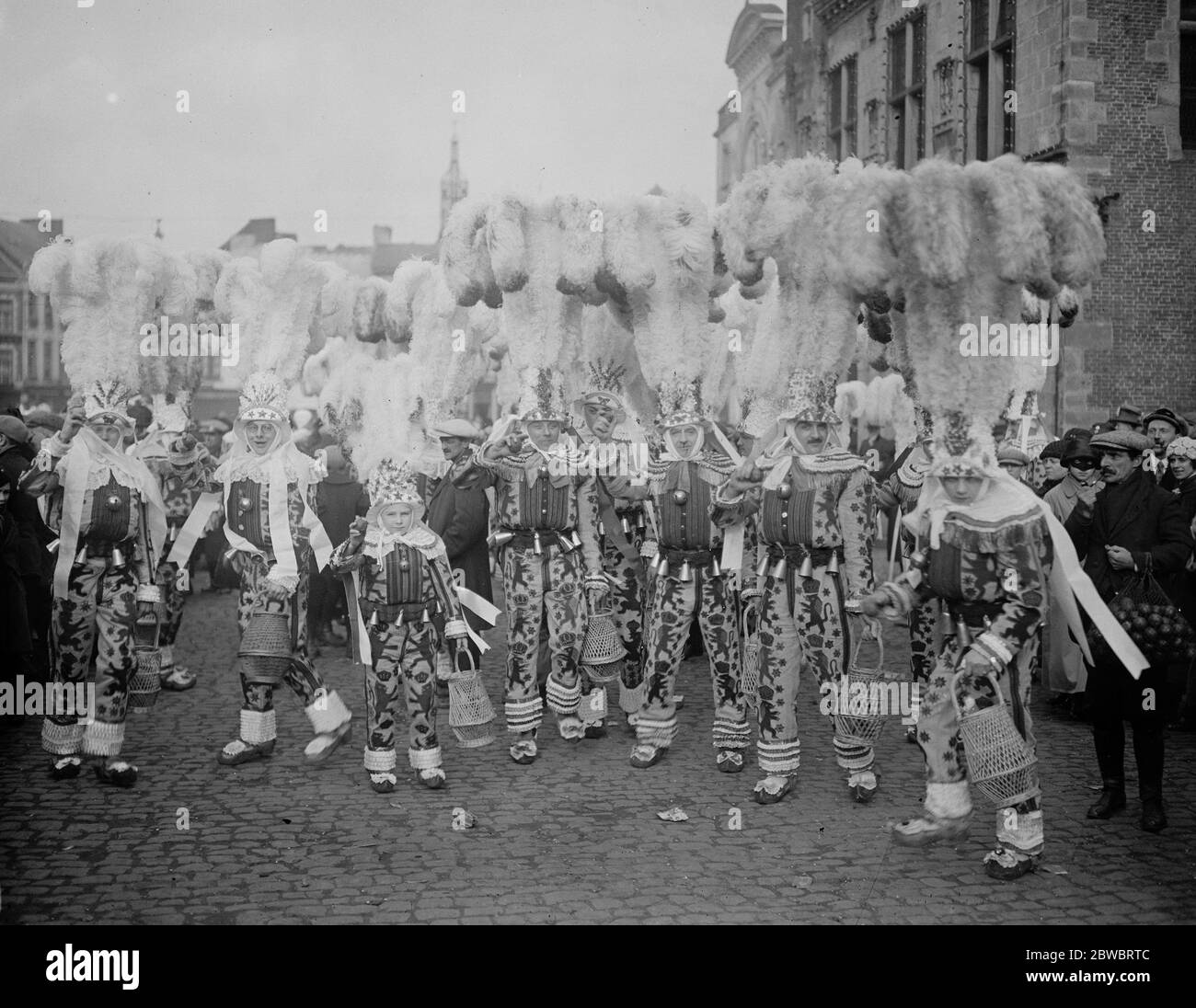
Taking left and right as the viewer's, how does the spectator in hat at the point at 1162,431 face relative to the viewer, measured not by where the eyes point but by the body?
facing the viewer and to the left of the viewer

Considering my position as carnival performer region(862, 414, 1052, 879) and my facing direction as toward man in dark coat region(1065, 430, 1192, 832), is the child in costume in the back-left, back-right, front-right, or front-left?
back-left

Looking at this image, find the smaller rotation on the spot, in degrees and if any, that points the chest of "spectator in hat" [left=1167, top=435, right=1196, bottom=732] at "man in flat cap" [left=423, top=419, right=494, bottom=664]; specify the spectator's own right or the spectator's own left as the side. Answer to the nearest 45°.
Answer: approximately 45° to the spectator's own right

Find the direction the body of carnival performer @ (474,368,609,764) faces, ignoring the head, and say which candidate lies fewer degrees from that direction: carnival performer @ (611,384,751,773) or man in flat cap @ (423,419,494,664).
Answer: the carnival performer

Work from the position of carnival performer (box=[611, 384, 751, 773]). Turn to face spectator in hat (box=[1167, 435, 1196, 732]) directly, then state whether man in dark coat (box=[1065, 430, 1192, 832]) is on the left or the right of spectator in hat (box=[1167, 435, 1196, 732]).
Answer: right

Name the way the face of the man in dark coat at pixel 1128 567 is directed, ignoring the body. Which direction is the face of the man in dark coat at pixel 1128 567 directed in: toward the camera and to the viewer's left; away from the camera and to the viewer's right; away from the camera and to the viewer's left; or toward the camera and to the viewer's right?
toward the camera and to the viewer's left

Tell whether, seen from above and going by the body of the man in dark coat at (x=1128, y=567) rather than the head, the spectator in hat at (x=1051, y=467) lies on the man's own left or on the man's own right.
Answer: on the man's own right

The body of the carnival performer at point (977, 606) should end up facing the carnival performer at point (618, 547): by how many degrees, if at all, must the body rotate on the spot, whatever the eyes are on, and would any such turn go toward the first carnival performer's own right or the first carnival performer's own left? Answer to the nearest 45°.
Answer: approximately 90° to the first carnival performer's own right

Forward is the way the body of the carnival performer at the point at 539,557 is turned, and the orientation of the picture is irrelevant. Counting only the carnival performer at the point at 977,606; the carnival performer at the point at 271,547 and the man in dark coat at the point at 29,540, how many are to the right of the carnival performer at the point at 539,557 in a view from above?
2

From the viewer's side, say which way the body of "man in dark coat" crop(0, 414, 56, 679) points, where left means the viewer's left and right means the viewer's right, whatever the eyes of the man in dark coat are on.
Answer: facing to the right of the viewer

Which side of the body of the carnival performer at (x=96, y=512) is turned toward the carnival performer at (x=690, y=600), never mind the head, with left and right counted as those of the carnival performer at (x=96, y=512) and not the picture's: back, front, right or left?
left

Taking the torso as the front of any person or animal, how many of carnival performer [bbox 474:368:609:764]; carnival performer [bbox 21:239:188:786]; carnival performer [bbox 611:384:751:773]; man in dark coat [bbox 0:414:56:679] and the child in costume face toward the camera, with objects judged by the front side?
4
